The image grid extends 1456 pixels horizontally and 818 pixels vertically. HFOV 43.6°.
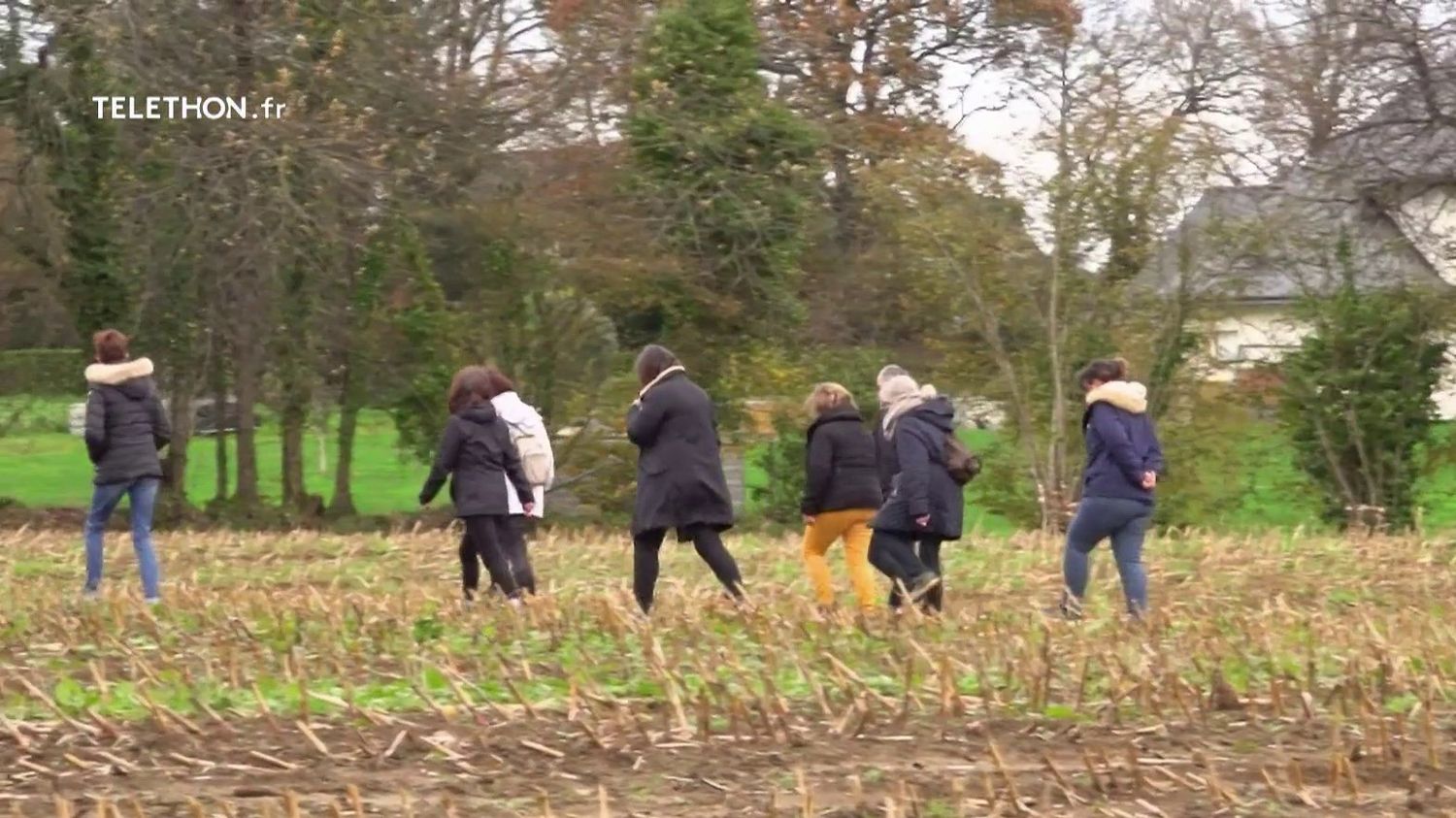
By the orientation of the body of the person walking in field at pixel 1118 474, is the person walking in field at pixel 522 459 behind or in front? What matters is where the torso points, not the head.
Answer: in front

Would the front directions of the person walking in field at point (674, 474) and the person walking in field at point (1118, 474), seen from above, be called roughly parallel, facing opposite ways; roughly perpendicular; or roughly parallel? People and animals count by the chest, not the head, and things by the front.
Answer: roughly parallel

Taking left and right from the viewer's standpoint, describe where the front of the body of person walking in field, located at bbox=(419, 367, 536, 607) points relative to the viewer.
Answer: facing away from the viewer and to the left of the viewer

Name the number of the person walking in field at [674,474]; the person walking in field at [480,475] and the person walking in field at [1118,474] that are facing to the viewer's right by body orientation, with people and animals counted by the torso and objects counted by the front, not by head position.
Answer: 0

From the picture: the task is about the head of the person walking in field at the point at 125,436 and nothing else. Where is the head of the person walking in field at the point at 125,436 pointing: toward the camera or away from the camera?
away from the camera

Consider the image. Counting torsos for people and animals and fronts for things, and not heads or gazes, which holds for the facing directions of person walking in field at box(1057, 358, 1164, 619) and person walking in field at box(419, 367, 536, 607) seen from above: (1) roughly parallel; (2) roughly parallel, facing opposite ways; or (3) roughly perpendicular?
roughly parallel

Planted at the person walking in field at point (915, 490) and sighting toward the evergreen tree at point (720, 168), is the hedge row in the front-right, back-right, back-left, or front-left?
front-left

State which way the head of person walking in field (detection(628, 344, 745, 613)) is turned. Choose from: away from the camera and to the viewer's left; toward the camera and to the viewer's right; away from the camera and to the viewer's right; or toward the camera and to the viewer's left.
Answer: away from the camera and to the viewer's left

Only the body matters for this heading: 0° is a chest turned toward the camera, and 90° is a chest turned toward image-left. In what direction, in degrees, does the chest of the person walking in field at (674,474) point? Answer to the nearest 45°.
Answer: approximately 135°

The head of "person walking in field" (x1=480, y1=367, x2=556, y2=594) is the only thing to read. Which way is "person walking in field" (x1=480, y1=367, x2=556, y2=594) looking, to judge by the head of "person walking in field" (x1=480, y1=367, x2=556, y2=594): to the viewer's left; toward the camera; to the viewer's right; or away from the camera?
away from the camera

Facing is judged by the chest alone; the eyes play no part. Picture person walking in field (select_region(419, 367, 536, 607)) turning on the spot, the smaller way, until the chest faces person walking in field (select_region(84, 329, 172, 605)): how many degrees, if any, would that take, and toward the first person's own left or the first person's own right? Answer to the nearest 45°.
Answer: approximately 45° to the first person's own left

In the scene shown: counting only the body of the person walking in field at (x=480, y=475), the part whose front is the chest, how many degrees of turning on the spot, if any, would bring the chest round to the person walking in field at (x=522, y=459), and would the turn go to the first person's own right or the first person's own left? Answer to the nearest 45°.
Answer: approximately 90° to the first person's own right

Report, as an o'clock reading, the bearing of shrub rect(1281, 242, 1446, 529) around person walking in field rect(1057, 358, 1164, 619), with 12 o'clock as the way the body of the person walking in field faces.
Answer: The shrub is roughly at 2 o'clock from the person walking in field.

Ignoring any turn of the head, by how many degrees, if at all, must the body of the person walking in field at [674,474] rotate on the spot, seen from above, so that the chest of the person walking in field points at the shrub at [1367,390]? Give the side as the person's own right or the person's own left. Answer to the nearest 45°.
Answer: approximately 90° to the person's own right

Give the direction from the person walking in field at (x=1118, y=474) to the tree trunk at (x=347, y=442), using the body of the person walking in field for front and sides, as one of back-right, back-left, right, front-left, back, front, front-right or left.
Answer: front
